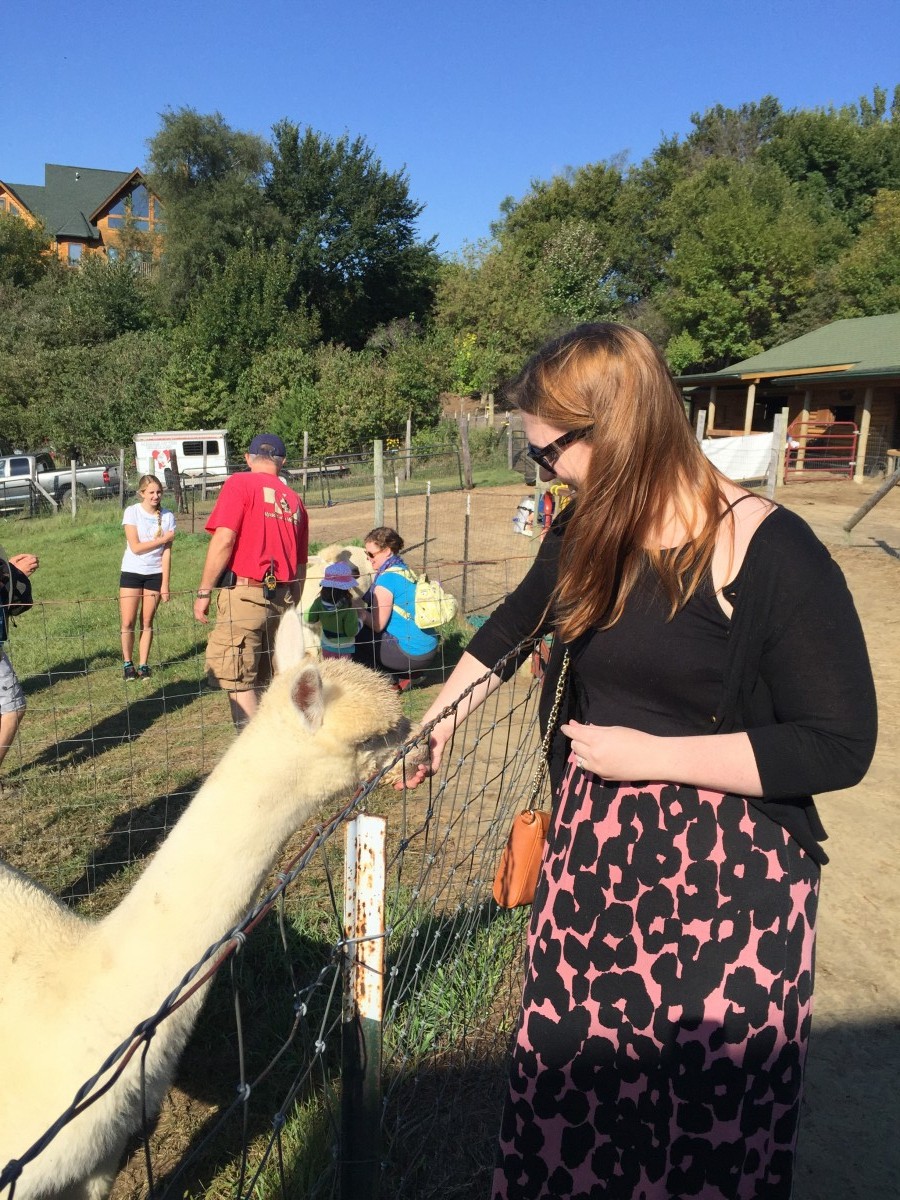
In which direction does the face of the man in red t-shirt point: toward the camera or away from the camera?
away from the camera

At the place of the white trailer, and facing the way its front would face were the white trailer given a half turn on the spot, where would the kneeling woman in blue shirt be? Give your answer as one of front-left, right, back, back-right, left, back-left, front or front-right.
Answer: right

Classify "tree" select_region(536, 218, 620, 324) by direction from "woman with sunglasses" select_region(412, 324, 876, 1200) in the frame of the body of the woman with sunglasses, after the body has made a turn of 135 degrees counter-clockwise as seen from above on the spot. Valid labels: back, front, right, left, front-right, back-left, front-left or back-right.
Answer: left

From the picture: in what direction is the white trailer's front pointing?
to the viewer's left

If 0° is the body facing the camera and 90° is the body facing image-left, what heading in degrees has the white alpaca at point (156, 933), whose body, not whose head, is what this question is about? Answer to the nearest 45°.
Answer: approximately 270°

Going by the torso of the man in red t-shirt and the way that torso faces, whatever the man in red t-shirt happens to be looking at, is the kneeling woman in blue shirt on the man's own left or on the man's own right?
on the man's own right

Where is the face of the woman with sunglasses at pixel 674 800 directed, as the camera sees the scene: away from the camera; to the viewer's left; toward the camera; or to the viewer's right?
to the viewer's left

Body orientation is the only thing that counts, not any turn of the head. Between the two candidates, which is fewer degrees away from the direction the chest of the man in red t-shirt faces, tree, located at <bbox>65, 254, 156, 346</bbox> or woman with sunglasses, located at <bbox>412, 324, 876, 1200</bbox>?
the tree

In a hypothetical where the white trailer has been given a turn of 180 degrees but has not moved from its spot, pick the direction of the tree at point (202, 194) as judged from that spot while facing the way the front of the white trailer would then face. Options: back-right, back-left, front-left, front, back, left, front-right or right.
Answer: left

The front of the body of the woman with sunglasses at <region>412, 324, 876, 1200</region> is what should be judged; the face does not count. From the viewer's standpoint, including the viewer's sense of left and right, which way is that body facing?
facing the viewer and to the left of the viewer

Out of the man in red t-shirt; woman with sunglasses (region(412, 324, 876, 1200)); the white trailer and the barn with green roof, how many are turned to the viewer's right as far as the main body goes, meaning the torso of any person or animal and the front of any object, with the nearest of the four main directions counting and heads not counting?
0

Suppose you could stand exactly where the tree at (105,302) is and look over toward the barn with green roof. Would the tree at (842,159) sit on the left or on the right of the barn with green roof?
left

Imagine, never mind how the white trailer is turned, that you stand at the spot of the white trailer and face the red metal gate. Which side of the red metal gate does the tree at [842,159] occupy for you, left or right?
left
